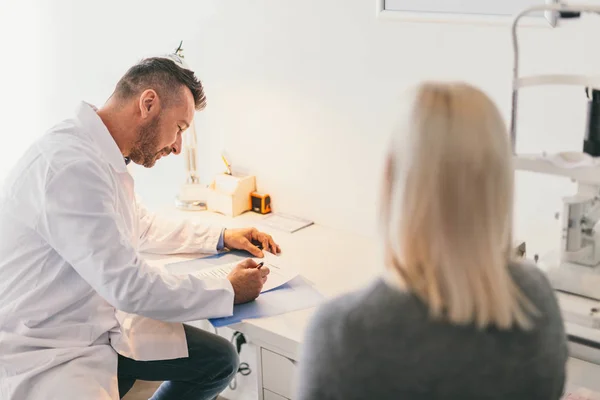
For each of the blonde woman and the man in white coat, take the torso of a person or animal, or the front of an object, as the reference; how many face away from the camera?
1

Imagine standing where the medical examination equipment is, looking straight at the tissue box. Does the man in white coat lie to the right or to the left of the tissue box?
left

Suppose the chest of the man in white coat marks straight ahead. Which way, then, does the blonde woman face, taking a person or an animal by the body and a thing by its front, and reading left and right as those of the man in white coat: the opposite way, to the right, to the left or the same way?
to the left

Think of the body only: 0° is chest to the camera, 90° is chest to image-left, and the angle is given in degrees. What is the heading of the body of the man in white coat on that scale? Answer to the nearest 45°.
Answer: approximately 270°

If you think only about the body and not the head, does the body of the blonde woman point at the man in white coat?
no

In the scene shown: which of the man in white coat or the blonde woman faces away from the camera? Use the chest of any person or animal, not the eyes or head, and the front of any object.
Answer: the blonde woman

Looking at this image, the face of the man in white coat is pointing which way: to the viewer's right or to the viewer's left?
to the viewer's right

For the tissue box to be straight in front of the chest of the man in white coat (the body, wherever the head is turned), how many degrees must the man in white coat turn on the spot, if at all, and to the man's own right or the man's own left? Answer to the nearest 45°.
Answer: approximately 45° to the man's own left

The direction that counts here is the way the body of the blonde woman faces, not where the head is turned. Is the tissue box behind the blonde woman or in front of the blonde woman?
in front

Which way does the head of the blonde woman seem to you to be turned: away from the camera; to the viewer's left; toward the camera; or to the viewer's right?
away from the camera

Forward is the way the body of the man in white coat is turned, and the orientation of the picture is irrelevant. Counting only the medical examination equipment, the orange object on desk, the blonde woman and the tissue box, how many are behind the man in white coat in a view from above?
0

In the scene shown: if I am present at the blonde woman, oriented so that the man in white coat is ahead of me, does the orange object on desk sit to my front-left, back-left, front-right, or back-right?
front-right

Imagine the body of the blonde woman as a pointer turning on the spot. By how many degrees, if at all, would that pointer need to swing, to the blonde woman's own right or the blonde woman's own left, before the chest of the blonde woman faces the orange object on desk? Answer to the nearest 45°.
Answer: approximately 45° to the blonde woman's own left

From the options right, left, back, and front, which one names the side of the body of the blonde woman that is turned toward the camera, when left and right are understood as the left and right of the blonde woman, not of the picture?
back
